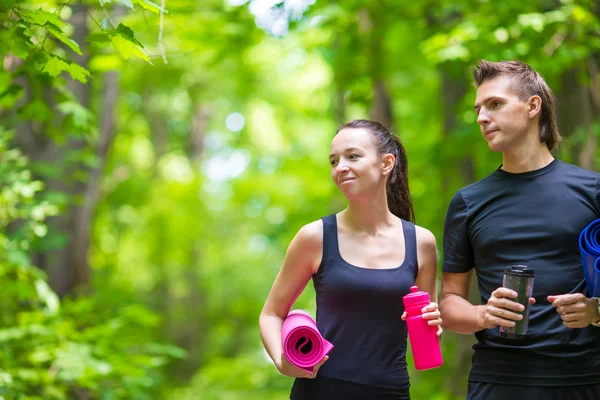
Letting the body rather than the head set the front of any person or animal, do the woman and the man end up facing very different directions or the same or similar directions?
same or similar directions

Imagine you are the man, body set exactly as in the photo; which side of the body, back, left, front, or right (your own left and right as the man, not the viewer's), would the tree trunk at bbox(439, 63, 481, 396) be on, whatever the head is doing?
back

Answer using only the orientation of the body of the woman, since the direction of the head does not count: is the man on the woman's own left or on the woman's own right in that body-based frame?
on the woman's own left

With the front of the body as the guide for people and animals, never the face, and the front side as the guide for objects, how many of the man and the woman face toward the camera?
2

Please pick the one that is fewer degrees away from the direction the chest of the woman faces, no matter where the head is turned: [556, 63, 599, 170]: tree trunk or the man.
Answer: the man

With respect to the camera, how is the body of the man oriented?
toward the camera

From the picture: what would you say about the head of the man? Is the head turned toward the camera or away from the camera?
toward the camera

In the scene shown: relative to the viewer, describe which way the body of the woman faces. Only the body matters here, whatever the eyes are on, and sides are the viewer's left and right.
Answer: facing the viewer

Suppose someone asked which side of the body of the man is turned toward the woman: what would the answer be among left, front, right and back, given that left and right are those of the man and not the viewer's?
right

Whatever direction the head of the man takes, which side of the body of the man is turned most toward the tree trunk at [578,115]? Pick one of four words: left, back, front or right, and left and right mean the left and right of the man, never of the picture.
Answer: back

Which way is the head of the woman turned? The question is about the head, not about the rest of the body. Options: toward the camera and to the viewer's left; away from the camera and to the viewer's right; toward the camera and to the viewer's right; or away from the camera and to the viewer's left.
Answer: toward the camera and to the viewer's left
